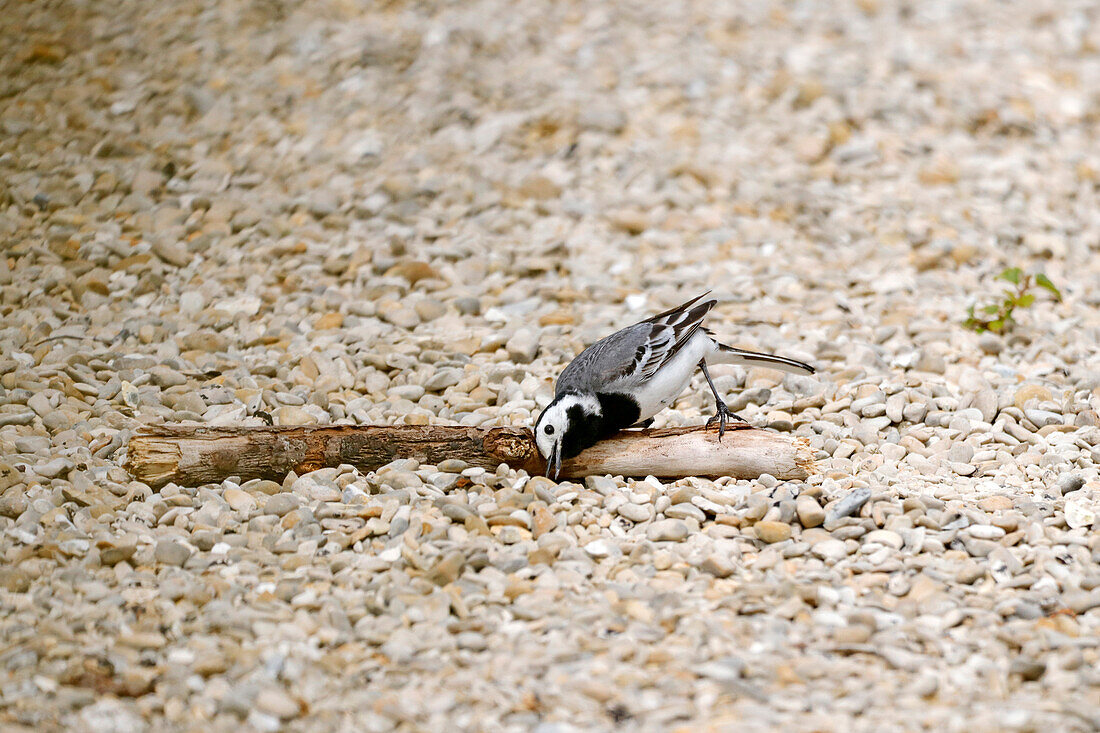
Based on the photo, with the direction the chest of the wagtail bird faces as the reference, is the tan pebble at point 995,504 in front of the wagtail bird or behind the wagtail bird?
behind

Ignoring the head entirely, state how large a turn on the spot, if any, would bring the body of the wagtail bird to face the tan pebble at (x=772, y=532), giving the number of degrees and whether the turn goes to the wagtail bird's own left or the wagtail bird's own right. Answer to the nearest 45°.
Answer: approximately 135° to the wagtail bird's own left

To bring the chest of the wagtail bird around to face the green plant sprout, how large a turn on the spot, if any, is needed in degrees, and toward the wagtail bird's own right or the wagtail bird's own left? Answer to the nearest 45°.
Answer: approximately 135° to the wagtail bird's own right

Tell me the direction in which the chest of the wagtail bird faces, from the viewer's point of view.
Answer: to the viewer's left
